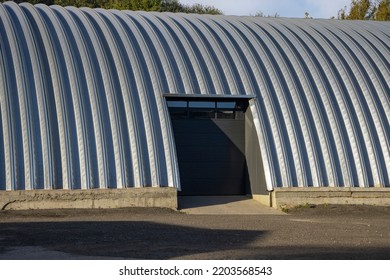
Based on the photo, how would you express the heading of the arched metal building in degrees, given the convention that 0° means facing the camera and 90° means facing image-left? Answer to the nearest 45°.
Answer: approximately 0°
